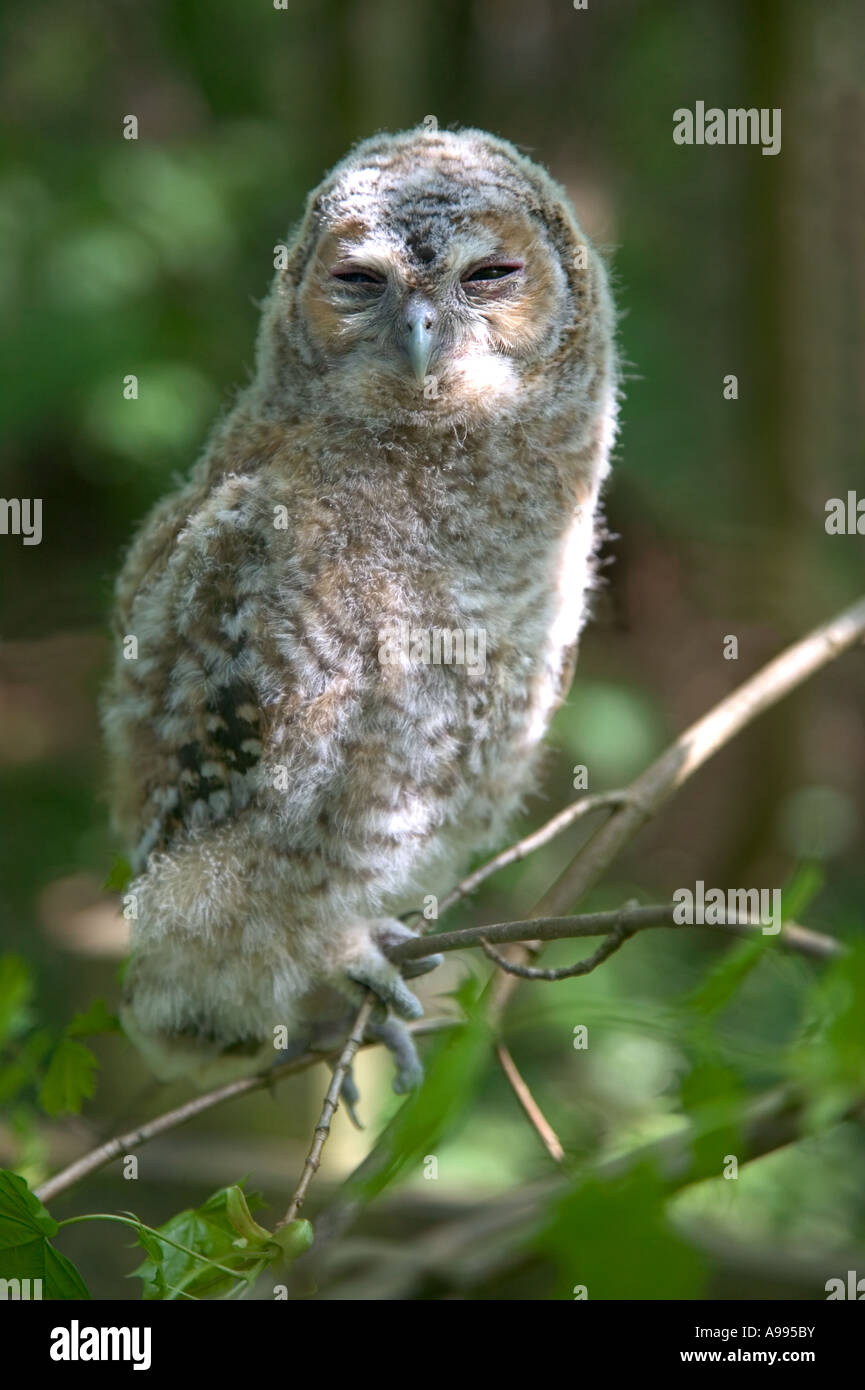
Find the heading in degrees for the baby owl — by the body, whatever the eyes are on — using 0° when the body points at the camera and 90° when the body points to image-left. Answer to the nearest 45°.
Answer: approximately 315°

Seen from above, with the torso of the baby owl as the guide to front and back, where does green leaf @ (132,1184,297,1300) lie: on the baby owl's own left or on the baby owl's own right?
on the baby owl's own right

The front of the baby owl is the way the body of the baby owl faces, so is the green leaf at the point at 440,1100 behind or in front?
in front
